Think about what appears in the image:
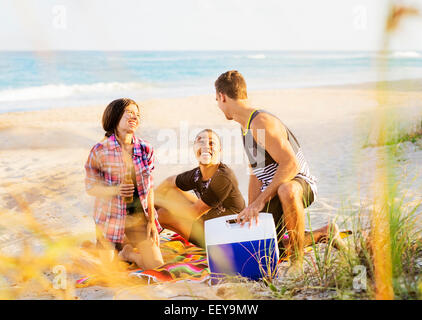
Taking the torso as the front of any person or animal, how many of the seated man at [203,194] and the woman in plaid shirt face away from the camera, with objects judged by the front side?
0

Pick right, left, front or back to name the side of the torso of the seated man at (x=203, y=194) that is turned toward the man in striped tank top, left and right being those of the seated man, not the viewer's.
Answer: left

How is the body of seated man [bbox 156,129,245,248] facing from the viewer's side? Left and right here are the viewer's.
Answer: facing the viewer and to the left of the viewer

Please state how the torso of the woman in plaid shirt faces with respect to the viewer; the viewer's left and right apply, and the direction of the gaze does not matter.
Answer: facing the viewer and to the right of the viewer

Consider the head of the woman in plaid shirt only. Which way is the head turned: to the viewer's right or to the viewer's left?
to the viewer's right

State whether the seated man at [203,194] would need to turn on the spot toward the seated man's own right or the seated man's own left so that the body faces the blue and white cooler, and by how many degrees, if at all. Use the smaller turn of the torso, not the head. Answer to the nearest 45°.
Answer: approximately 45° to the seated man's own left
